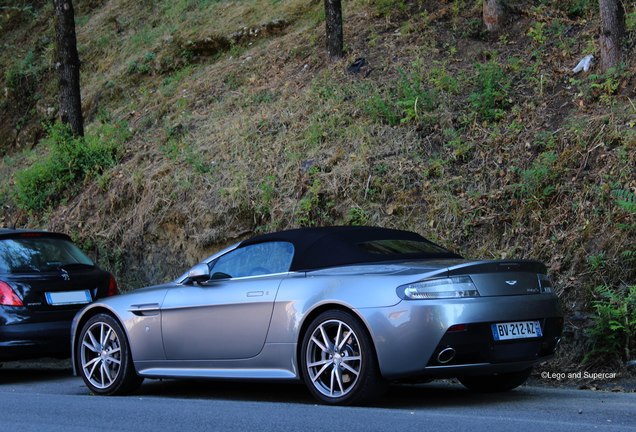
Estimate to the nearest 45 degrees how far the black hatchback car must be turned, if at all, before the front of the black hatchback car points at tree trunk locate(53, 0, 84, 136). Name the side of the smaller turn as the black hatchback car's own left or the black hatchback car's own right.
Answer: approximately 45° to the black hatchback car's own right

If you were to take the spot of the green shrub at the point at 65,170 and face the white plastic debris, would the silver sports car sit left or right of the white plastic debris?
right

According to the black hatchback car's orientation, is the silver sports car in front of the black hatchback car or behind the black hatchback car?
behind

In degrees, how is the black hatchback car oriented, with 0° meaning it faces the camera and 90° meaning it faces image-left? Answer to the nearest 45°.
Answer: approximately 135°

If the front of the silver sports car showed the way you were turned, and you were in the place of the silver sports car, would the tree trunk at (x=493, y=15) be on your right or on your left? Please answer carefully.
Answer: on your right

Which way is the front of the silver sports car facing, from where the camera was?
facing away from the viewer and to the left of the viewer

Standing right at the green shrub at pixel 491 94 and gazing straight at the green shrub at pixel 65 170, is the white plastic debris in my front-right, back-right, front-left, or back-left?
back-right
